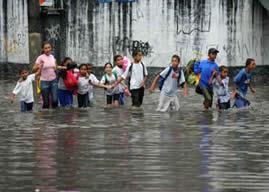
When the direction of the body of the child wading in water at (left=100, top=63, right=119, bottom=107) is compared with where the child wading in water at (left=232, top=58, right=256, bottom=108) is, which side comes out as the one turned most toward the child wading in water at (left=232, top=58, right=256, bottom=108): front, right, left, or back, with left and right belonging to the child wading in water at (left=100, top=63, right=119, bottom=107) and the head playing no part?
left

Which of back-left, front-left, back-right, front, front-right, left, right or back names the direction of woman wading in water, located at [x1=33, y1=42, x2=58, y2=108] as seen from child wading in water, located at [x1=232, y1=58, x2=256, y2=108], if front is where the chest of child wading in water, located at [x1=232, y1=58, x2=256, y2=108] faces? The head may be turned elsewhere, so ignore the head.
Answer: back-right

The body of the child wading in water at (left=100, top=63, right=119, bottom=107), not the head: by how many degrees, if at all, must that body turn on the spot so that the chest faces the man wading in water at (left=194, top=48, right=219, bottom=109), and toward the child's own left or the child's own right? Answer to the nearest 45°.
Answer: approximately 45° to the child's own left

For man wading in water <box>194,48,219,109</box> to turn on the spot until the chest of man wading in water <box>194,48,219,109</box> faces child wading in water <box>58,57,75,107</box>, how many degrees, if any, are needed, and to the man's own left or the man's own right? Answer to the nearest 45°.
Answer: approximately 135° to the man's own right

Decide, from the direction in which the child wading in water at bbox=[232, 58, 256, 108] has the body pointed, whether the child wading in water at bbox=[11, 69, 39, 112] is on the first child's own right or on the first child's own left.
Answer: on the first child's own right

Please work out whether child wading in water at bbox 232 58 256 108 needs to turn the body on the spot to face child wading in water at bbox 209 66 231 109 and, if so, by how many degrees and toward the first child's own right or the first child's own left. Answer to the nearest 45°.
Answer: approximately 135° to the first child's own right

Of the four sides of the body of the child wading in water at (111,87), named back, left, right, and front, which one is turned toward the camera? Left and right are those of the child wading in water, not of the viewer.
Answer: front

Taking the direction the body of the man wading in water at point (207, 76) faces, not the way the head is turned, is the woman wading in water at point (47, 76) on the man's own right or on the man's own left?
on the man's own right

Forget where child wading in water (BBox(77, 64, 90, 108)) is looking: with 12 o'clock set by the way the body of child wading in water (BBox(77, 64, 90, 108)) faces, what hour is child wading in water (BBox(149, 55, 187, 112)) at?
child wading in water (BBox(149, 55, 187, 112)) is roughly at 10 o'clock from child wading in water (BBox(77, 64, 90, 108)).

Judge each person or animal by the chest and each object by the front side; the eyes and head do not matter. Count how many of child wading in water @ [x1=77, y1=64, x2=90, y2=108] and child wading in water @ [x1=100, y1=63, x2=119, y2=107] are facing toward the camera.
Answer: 2
